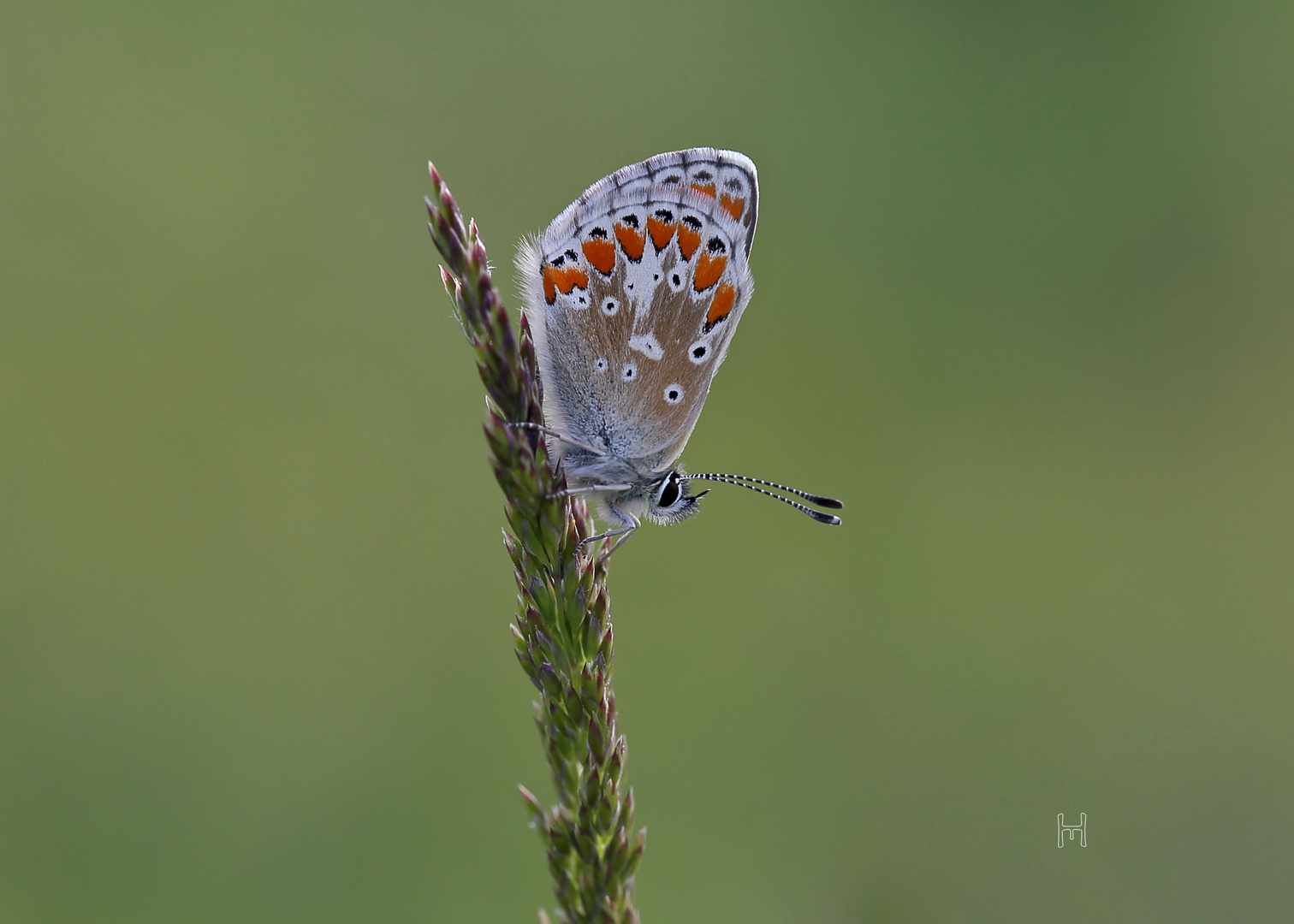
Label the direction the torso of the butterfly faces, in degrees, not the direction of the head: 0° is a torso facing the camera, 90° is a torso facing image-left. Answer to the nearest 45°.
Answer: approximately 270°
